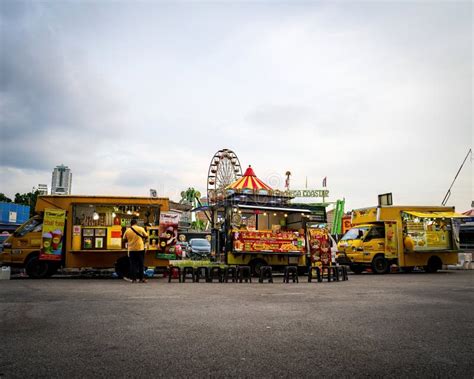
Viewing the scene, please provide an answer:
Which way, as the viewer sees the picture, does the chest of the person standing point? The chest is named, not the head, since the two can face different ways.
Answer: away from the camera

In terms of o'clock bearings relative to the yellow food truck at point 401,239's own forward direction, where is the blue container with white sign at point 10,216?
The blue container with white sign is roughly at 2 o'clock from the yellow food truck.

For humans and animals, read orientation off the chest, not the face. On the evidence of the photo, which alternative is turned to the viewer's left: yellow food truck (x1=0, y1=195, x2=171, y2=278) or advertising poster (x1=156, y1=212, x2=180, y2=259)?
the yellow food truck

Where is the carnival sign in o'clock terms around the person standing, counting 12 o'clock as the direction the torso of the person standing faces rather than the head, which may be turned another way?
The carnival sign is roughly at 1 o'clock from the person standing.

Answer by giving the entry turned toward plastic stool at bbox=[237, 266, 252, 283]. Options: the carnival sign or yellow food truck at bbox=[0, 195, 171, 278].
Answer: the carnival sign

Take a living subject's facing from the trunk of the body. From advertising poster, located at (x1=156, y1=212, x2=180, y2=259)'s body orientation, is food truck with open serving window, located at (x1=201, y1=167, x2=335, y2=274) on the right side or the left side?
on its left

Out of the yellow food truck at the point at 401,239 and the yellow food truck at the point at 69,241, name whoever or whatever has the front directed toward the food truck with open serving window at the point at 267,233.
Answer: the yellow food truck at the point at 401,239

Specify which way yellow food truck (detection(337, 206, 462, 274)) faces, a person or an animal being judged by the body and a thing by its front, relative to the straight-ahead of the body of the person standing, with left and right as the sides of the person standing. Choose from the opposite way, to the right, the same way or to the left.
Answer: to the left

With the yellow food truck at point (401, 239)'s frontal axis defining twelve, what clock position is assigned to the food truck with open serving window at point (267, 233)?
The food truck with open serving window is roughly at 12 o'clock from the yellow food truck.

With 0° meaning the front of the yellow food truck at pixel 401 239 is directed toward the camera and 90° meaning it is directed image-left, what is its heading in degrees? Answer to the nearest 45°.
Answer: approximately 45°

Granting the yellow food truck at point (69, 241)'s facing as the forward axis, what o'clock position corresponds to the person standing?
The person standing is roughly at 8 o'clock from the yellow food truck.

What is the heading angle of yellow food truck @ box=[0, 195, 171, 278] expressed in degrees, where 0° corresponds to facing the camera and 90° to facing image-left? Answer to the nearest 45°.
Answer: approximately 90°

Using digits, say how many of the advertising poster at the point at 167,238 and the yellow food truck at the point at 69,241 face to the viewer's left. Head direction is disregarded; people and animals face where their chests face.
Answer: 1
